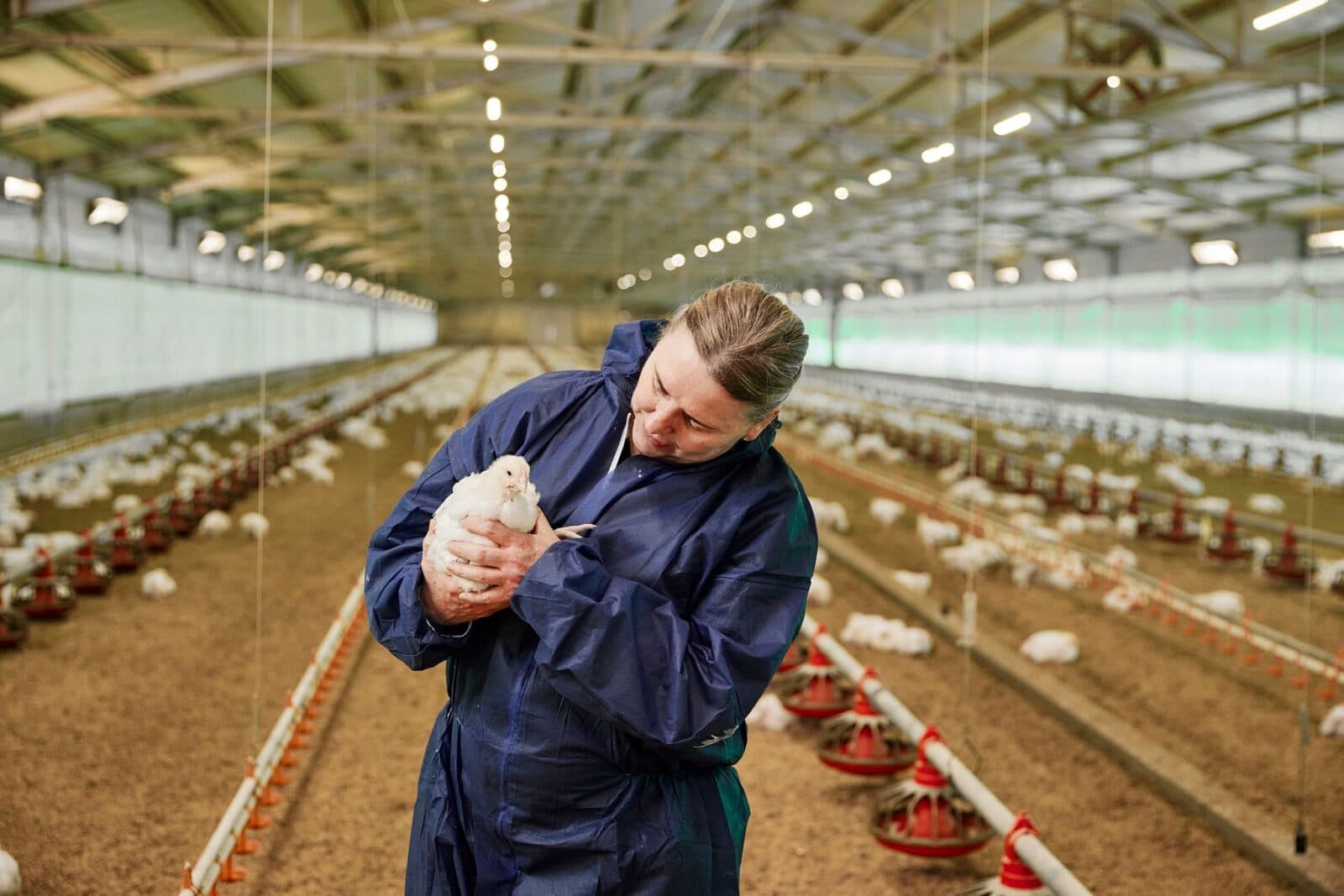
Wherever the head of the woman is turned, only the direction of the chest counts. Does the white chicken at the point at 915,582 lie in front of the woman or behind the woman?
behind

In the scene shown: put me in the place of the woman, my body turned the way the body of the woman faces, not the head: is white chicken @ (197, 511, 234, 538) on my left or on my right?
on my right

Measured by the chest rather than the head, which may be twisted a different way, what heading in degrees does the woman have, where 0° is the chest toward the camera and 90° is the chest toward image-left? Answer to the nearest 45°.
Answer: approximately 45°

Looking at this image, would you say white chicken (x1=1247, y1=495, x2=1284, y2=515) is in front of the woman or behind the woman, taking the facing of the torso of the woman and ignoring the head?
behind

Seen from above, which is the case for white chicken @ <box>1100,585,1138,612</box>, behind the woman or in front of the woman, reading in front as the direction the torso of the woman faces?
behind

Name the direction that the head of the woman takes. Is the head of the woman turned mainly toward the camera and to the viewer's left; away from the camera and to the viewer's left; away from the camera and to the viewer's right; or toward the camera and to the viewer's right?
toward the camera and to the viewer's left

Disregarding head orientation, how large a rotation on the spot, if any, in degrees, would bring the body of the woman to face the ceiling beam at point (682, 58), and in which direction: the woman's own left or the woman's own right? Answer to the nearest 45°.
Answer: approximately 135° to the woman's own right

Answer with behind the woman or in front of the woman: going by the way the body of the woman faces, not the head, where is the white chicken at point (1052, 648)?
behind
